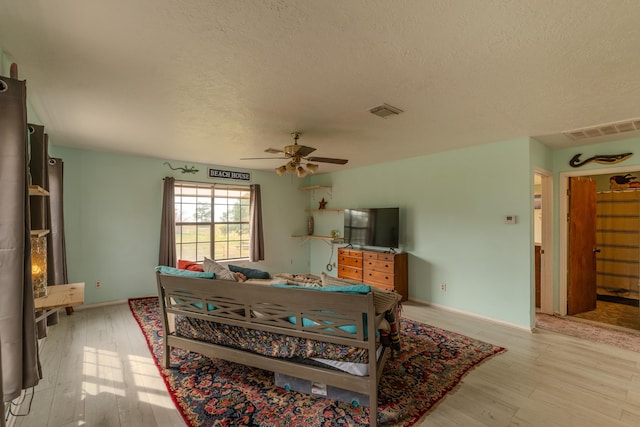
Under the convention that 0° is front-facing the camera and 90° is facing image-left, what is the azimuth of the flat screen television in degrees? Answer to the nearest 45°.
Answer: approximately 45°

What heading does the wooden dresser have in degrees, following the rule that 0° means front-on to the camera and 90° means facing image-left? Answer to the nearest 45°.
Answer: approximately 45°

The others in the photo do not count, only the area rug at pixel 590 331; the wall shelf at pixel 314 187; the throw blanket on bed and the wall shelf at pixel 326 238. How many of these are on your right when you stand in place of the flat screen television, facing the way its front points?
2

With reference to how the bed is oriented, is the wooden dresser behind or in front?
in front

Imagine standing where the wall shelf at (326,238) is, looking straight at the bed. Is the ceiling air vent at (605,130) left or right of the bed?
left

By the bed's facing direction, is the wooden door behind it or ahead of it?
ahead

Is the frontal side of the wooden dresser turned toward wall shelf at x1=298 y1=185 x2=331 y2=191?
no

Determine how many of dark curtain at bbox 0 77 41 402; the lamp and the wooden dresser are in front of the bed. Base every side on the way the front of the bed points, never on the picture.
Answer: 1

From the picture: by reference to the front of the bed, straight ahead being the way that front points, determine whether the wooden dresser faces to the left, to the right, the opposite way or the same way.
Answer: the opposite way

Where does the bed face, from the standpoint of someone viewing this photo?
facing away from the viewer and to the right of the viewer

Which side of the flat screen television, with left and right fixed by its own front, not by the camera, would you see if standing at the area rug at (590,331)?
left

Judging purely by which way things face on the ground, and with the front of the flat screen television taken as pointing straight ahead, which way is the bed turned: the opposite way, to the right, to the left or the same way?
the opposite way

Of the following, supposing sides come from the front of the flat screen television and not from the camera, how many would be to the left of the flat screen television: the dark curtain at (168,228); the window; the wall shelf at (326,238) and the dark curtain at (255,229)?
0

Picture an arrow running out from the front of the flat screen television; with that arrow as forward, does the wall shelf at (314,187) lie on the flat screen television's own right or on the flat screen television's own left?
on the flat screen television's own right
